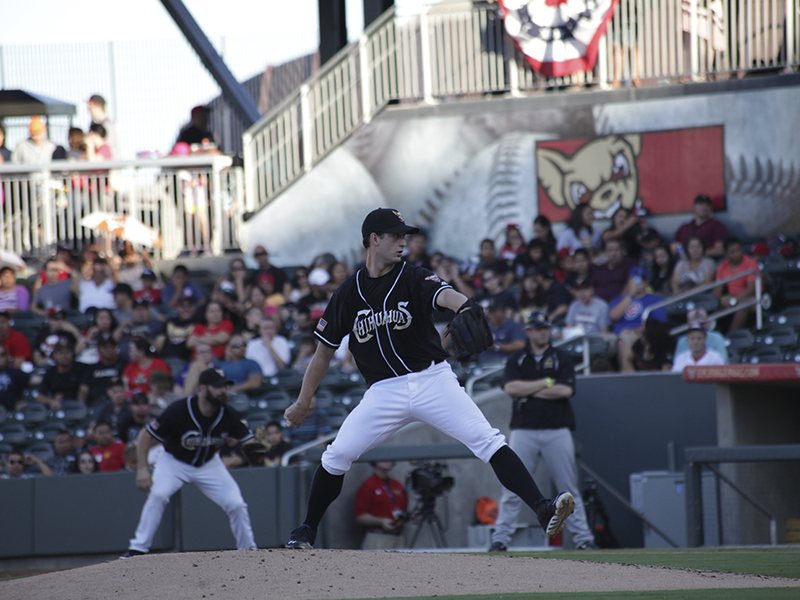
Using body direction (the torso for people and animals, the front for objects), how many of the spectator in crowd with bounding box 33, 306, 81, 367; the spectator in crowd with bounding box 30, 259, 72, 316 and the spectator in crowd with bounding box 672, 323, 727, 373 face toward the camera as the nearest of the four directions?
3

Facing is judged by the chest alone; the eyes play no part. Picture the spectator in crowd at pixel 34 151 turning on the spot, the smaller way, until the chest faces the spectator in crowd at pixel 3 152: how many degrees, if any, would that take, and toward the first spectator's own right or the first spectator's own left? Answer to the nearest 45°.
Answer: approximately 135° to the first spectator's own right

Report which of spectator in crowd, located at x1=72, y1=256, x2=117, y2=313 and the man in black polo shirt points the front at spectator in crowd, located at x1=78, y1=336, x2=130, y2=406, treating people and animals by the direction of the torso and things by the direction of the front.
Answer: spectator in crowd, located at x1=72, y1=256, x2=117, y2=313

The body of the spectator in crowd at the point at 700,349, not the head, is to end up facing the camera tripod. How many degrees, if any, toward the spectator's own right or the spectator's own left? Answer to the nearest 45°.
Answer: approximately 45° to the spectator's own right

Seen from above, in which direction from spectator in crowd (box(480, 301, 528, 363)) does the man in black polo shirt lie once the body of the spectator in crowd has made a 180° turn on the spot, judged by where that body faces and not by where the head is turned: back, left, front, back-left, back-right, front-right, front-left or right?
back-right

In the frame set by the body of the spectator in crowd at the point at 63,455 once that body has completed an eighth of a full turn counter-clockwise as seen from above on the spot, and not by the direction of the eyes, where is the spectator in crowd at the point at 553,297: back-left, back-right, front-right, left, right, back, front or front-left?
front-left

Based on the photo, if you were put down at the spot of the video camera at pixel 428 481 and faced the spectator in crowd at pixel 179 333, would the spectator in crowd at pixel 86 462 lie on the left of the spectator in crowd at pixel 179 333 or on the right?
left

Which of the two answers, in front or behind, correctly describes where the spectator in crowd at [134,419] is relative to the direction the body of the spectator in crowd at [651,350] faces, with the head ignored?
in front

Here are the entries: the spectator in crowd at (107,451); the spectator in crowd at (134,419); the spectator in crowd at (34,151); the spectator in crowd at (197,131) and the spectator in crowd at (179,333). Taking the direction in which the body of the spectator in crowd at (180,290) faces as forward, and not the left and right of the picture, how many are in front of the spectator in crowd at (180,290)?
3

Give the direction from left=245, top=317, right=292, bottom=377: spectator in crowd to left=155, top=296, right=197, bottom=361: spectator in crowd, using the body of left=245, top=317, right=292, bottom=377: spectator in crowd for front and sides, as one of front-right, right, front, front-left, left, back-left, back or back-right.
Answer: back-right
